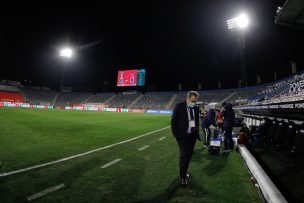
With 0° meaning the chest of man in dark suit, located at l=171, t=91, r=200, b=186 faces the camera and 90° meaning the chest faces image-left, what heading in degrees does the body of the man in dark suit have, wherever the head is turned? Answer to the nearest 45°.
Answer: approximately 315°

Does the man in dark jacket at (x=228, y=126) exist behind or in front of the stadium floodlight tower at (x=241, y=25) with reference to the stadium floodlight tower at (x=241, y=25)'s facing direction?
in front

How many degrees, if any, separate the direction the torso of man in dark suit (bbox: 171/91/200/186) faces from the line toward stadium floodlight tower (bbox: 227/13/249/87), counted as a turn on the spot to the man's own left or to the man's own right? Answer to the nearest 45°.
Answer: approximately 135° to the man's own left

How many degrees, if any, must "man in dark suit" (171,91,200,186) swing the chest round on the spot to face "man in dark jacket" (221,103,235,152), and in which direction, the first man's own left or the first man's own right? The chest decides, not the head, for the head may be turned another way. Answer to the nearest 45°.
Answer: approximately 90° to the first man's own left
